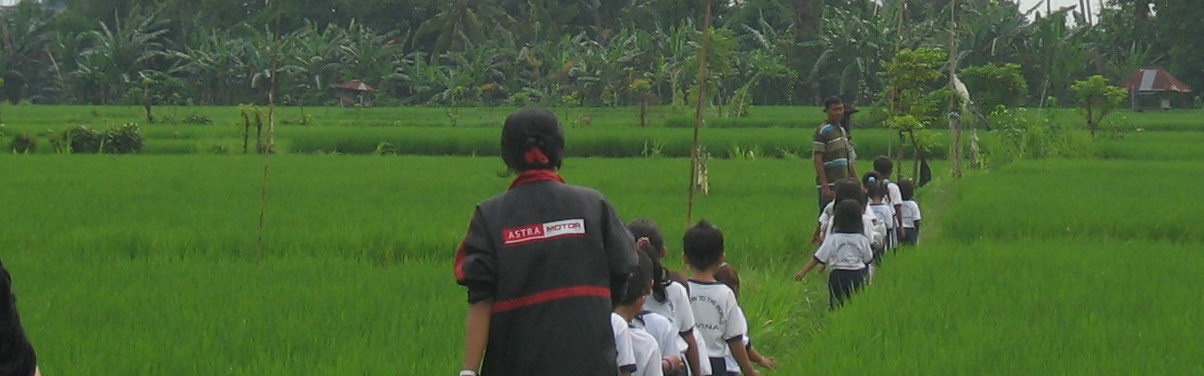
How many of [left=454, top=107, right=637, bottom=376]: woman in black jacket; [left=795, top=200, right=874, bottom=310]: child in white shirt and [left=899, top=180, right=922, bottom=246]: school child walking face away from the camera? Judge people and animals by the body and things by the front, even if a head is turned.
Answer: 3

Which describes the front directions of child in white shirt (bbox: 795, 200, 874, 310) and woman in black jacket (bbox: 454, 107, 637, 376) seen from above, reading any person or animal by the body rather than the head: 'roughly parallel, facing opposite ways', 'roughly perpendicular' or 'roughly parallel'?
roughly parallel

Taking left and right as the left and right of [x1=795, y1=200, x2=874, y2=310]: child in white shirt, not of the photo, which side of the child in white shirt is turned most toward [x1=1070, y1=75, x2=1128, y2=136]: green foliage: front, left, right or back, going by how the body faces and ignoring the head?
front

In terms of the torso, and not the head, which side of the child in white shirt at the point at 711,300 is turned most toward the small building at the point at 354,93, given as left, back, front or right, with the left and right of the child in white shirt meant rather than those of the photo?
front

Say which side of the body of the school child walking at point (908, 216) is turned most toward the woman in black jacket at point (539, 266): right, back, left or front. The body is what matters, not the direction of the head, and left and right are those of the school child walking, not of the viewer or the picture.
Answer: back

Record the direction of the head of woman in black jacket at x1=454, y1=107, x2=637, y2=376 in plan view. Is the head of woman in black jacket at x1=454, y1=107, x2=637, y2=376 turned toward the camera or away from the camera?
away from the camera

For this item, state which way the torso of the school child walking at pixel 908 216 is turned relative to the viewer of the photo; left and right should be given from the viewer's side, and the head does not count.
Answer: facing away from the viewer

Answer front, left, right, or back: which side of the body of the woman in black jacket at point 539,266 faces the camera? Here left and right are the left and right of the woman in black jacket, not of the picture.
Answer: back

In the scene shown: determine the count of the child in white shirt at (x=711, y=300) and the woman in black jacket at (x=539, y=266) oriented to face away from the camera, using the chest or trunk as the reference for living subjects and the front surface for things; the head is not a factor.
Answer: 2

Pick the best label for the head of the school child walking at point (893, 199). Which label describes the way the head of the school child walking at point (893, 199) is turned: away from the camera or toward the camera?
away from the camera

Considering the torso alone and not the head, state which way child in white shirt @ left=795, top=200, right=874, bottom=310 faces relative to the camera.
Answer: away from the camera

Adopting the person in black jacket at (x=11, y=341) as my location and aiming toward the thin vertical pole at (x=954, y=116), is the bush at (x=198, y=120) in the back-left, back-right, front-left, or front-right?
front-left

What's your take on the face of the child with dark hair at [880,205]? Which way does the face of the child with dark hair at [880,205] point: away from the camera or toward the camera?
away from the camera

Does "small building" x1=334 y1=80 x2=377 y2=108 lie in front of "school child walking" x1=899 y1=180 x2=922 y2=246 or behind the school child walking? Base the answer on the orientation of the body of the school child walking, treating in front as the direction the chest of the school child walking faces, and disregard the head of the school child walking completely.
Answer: in front

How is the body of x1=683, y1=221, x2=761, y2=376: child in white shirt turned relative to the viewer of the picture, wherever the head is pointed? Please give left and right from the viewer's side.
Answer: facing away from the viewer

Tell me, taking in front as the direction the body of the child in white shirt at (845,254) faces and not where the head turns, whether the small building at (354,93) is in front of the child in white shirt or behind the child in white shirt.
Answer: in front

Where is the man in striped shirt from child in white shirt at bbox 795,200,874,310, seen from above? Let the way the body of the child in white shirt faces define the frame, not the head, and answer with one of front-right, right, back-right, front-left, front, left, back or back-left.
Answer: front

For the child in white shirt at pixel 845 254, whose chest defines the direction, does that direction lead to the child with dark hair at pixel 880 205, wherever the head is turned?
yes

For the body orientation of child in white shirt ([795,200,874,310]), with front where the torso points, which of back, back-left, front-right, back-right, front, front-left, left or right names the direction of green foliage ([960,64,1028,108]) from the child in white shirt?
front
